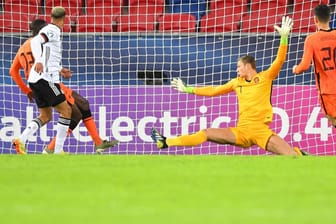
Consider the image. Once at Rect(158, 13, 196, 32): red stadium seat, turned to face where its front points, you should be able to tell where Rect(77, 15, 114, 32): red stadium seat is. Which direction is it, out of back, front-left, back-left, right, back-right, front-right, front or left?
right

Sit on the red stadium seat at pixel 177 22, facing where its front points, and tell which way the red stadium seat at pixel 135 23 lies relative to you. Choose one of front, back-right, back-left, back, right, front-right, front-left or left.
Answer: right

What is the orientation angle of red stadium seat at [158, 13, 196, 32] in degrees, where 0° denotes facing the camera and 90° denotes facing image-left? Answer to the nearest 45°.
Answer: approximately 0°

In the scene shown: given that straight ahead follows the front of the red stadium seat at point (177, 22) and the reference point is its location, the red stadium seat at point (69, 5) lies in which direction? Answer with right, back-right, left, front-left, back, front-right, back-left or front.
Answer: right

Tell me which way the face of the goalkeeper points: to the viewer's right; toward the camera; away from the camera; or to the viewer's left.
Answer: to the viewer's left

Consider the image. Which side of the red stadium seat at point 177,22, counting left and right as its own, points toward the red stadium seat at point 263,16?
left

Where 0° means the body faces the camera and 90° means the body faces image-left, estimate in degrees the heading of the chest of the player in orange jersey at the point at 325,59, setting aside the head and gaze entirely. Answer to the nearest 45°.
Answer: approximately 135°

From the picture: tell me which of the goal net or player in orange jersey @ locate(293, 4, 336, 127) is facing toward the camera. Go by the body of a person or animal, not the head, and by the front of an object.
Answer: the goal net

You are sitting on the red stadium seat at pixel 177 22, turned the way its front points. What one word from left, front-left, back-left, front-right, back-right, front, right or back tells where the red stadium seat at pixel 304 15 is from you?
left

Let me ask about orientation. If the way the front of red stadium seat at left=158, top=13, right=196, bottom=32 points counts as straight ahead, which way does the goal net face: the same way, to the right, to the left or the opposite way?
the same way

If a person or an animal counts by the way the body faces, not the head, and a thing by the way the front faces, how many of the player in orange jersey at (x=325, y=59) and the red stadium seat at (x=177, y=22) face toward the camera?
1

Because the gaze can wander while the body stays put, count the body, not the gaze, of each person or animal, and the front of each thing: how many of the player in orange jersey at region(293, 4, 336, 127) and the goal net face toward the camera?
1

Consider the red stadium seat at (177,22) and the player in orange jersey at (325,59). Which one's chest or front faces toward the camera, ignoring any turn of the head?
the red stadium seat
